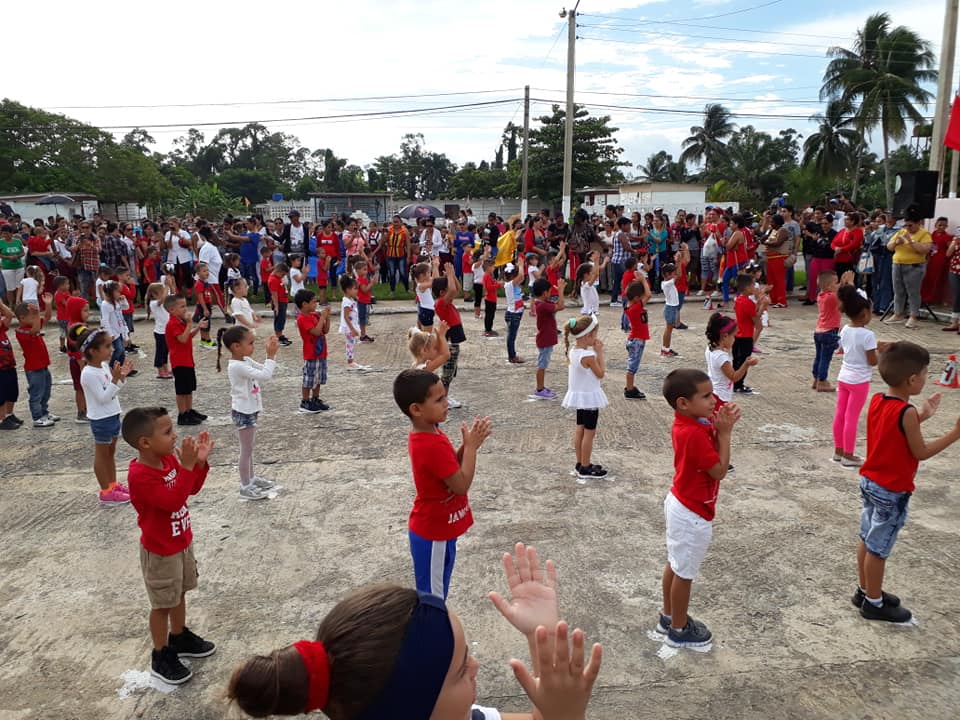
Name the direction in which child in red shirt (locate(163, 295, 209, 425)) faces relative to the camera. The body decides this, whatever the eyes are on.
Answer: to the viewer's right

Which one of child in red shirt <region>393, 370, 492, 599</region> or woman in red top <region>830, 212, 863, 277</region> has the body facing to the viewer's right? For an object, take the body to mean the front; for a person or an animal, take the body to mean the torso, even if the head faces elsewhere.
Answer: the child in red shirt

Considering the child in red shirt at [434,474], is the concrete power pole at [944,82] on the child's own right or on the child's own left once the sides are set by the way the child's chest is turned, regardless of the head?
on the child's own left

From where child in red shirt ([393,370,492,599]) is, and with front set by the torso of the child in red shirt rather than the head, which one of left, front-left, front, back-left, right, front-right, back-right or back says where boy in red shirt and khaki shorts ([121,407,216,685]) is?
back

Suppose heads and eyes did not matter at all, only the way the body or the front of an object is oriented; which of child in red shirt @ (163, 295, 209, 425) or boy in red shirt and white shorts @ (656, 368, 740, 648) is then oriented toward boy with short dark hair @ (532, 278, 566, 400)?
the child in red shirt

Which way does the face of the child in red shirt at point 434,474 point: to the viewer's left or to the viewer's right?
to the viewer's right

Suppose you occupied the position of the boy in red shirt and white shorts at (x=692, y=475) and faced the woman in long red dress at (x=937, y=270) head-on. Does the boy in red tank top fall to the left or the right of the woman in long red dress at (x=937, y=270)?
right

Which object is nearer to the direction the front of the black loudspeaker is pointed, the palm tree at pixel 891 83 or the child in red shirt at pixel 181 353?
the child in red shirt
